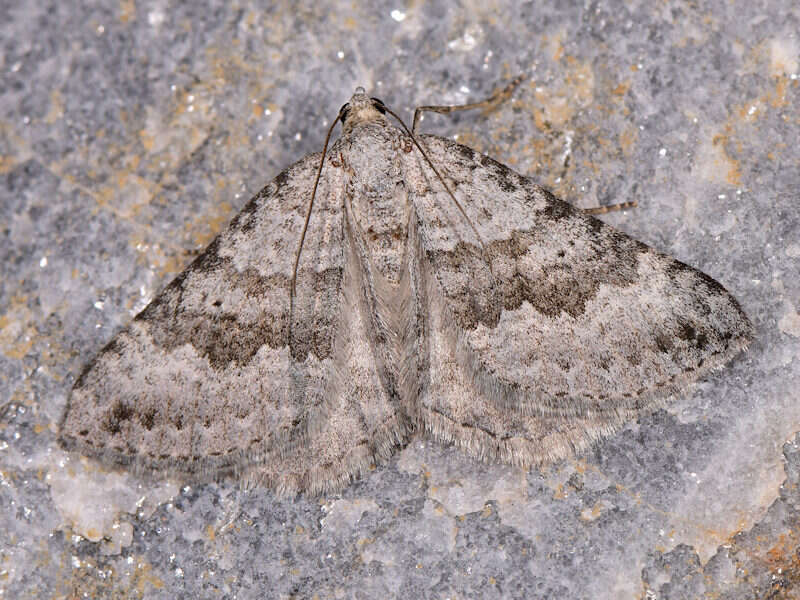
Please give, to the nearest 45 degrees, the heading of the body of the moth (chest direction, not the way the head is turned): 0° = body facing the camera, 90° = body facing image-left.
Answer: approximately 180°
